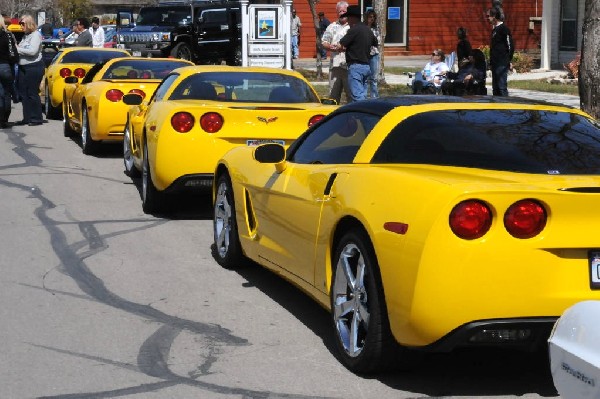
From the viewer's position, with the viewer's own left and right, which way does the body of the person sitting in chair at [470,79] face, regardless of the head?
facing to the left of the viewer

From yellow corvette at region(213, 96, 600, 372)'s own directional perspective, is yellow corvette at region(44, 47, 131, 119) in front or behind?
in front

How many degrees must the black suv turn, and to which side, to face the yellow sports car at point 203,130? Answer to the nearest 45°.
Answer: approximately 45° to its left

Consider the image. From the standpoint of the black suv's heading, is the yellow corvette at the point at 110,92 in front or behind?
in front

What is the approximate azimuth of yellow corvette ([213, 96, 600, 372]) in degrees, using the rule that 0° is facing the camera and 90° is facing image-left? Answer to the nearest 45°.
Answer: approximately 135°

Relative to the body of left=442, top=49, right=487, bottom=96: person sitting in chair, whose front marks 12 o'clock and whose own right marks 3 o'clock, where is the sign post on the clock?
The sign post is roughly at 2 o'clock from the person sitting in chair.

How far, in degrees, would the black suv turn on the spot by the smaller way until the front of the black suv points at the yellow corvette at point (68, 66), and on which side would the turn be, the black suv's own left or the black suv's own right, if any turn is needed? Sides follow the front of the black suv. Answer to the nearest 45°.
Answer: approximately 45° to the black suv's own left

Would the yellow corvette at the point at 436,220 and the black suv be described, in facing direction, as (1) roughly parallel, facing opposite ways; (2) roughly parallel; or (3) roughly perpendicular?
roughly perpendicular

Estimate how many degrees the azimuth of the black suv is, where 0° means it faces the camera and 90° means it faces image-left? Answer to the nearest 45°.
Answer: approximately 45°

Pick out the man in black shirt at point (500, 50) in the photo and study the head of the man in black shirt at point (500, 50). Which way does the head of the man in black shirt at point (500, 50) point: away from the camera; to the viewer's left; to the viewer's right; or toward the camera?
to the viewer's left

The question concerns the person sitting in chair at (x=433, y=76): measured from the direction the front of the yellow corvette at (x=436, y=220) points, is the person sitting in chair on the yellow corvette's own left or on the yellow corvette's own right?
on the yellow corvette's own right

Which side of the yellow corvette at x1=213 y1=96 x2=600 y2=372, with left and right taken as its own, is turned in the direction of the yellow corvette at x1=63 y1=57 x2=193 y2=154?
front
